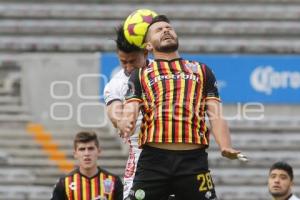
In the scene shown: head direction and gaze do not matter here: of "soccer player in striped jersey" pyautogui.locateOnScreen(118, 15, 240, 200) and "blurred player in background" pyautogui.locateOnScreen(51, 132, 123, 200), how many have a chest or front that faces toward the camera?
2

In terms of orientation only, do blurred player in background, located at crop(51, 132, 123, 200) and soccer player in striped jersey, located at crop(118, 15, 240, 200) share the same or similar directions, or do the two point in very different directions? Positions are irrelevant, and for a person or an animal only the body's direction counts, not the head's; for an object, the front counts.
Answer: same or similar directions

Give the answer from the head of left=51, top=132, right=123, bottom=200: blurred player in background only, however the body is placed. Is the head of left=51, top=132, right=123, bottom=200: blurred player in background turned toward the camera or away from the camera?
toward the camera

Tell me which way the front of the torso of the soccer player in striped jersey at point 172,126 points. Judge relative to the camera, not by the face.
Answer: toward the camera

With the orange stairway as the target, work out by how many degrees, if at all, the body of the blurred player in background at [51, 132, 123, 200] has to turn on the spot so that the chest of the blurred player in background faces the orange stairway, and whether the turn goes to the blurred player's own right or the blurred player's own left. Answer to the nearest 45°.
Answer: approximately 180°

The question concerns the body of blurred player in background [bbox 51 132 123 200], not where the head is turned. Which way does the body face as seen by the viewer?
toward the camera

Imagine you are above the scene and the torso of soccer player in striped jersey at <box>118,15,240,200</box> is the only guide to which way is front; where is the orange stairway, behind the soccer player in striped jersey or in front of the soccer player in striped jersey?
behind

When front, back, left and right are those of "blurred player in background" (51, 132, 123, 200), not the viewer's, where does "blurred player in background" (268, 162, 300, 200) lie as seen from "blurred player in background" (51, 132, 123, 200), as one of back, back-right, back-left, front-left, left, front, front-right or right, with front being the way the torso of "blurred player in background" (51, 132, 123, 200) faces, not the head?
left
